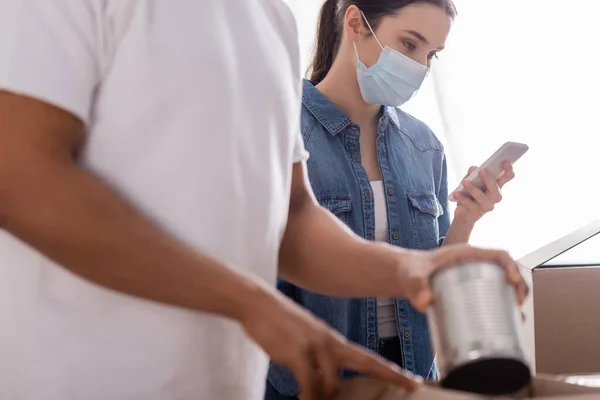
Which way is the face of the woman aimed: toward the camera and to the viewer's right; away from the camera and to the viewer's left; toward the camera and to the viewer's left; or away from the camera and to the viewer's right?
toward the camera and to the viewer's right

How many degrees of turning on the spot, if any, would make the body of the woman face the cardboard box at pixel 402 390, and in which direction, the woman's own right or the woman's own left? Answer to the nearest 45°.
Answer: approximately 45° to the woman's own right

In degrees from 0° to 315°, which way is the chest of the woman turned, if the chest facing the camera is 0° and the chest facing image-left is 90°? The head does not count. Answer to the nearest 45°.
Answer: approximately 315°
